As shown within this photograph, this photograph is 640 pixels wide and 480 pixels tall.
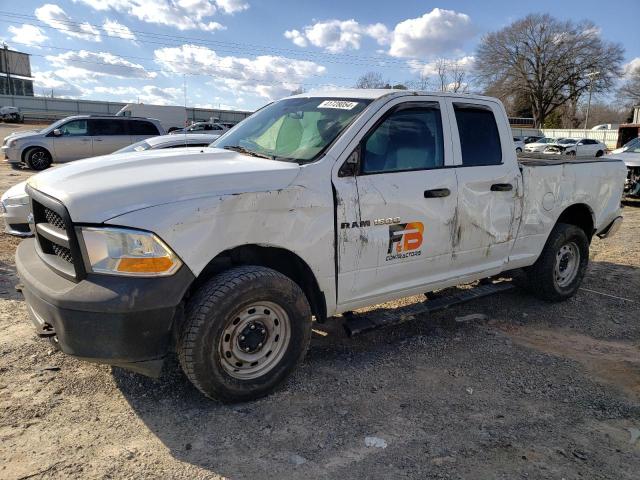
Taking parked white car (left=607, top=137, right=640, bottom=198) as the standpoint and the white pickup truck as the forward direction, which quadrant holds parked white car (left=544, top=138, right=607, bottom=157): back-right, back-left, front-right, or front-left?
back-right

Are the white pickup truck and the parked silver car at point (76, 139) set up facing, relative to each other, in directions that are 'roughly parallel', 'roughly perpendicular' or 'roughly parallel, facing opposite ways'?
roughly parallel

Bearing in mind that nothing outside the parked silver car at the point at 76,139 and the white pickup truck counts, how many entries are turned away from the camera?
0

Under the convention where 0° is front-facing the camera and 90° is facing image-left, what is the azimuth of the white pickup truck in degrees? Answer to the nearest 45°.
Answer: approximately 45°

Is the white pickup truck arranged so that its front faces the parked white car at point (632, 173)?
no

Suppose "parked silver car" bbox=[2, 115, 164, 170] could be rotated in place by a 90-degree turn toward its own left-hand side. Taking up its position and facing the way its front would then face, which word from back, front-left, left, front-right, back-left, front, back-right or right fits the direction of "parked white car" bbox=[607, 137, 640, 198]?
front-left

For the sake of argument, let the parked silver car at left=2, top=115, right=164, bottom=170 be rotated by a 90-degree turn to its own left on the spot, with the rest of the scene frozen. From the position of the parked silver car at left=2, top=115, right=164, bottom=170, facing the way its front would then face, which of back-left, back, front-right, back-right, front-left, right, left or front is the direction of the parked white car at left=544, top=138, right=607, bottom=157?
left

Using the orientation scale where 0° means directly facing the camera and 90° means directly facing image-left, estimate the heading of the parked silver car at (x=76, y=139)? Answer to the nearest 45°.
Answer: approximately 90°

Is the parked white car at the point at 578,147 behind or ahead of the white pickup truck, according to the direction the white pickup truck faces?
behind

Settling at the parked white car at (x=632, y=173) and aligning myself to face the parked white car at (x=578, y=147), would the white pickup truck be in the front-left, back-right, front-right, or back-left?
back-left

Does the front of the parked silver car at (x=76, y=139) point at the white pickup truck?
no
